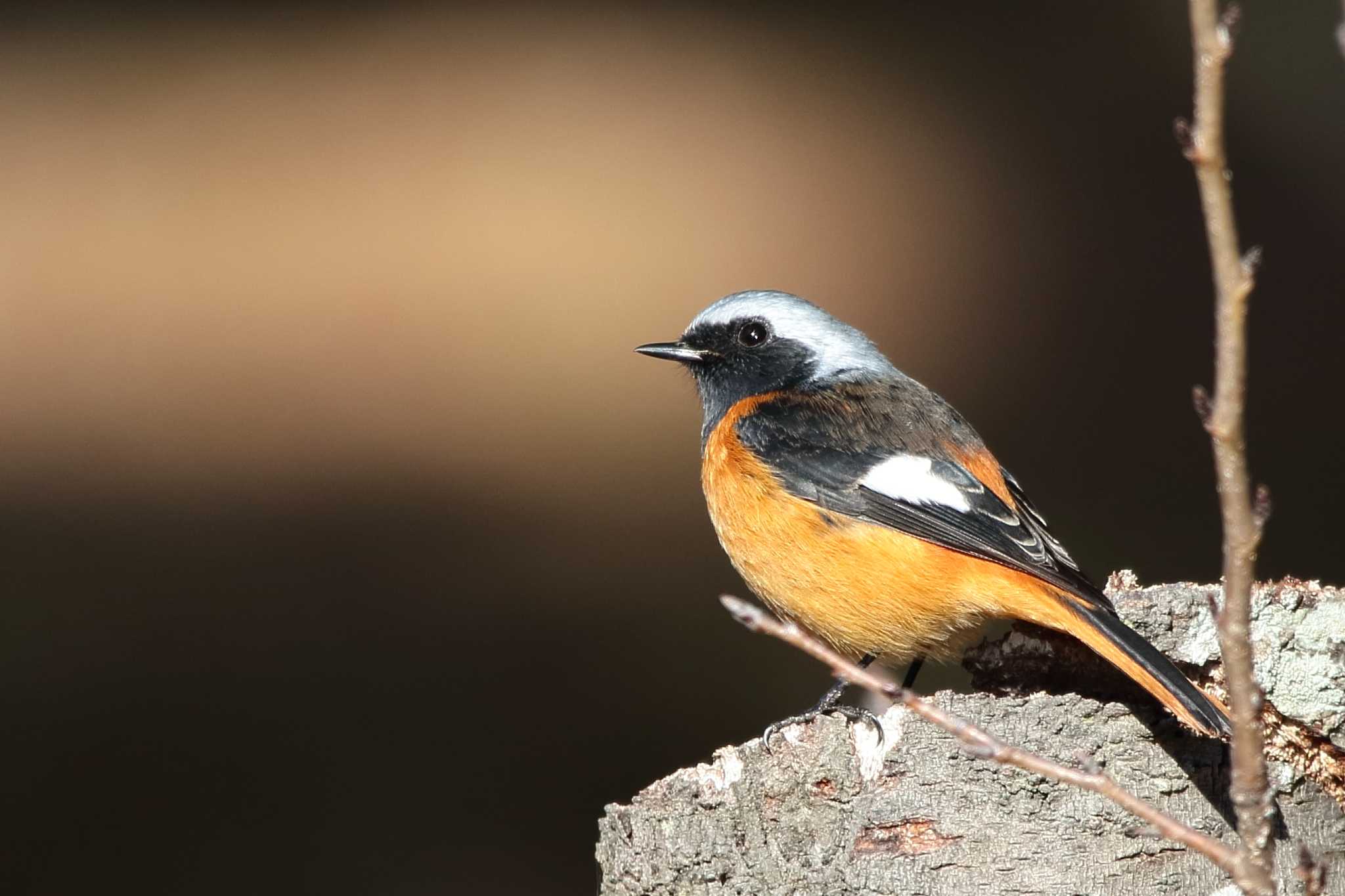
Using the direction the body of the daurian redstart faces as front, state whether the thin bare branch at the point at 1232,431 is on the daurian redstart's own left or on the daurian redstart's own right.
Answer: on the daurian redstart's own left

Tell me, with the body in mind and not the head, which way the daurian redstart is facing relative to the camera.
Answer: to the viewer's left
